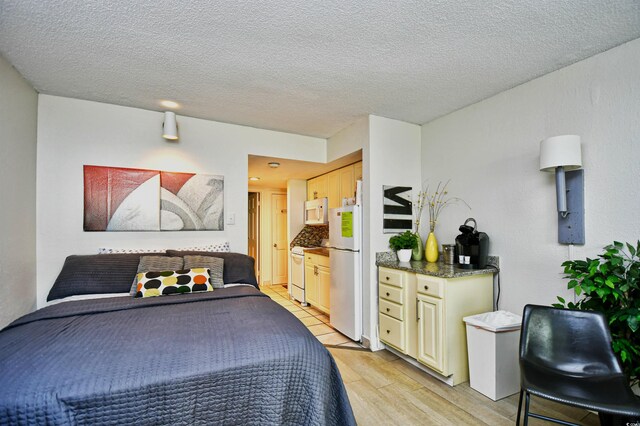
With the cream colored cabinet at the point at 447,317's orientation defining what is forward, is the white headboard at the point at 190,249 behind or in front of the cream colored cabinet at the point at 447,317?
in front

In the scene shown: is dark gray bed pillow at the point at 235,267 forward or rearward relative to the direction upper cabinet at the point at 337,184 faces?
forward

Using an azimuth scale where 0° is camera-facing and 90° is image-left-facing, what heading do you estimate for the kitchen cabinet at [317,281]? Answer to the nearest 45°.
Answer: approximately 45°

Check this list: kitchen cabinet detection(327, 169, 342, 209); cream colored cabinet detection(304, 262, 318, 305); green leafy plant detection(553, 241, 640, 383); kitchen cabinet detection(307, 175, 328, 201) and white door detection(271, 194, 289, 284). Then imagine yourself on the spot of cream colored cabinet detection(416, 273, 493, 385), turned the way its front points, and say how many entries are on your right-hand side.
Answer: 4

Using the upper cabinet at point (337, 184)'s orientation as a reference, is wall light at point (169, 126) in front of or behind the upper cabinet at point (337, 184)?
in front

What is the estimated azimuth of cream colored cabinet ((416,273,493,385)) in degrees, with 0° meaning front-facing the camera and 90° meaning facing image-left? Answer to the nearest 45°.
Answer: approximately 45°
